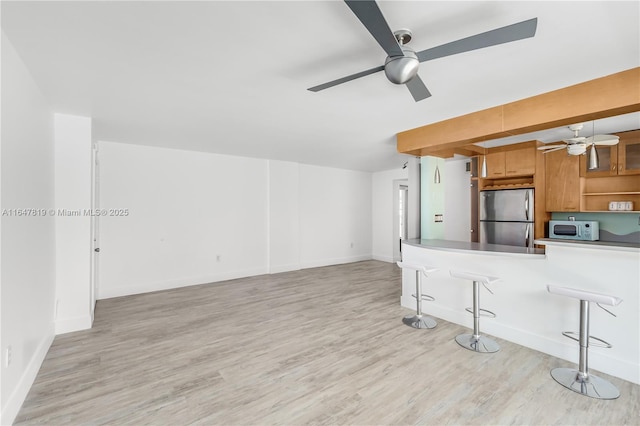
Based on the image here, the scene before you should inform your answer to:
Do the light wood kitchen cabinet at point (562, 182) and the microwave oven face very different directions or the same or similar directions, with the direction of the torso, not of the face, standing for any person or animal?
same or similar directions

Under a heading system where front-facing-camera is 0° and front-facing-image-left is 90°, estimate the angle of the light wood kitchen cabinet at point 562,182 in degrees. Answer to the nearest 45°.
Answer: approximately 0°

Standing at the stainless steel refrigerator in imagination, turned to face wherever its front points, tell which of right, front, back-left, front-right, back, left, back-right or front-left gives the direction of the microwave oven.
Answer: left

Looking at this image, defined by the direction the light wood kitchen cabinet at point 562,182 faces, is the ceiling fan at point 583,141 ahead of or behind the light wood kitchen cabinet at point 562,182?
ahead

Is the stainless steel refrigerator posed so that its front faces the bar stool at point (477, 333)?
yes

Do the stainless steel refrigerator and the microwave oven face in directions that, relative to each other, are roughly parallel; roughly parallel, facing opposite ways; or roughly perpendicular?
roughly parallel

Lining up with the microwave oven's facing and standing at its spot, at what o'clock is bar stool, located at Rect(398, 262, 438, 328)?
The bar stool is roughly at 1 o'clock from the microwave oven.

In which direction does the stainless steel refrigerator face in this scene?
toward the camera

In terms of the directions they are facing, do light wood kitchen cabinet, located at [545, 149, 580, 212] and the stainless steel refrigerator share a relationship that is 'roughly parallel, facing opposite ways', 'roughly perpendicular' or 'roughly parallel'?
roughly parallel

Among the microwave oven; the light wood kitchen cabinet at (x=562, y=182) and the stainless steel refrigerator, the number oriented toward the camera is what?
3

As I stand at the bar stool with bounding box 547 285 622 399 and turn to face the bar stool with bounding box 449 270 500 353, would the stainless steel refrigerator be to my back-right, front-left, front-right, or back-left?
front-right
